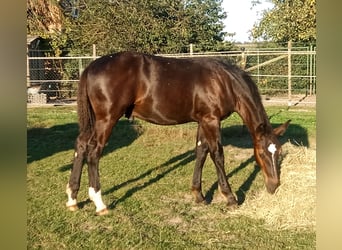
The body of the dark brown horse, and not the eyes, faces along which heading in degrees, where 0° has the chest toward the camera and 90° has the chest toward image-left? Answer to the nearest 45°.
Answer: approximately 270°

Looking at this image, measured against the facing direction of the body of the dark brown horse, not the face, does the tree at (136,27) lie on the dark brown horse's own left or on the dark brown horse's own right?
on the dark brown horse's own left

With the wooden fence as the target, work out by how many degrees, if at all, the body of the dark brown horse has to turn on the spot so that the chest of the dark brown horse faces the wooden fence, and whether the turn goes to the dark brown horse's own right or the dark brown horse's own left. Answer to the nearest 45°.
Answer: approximately 90° to the dark brown horse's own left

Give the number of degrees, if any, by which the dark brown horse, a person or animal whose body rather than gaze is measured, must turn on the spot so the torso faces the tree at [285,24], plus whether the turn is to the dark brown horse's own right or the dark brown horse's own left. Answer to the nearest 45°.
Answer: approximately 90° to the dark brown horse's own left

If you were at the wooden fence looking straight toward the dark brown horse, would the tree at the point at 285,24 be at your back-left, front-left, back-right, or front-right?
back-left
